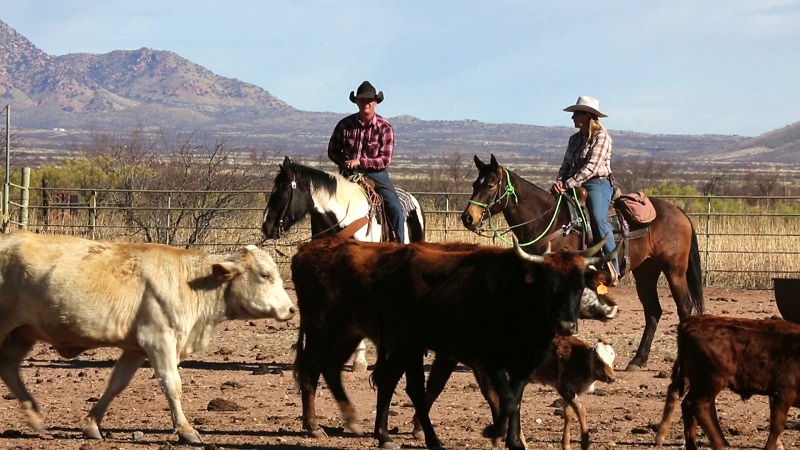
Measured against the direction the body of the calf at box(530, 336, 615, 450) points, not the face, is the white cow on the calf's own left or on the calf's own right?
on the calf's own right

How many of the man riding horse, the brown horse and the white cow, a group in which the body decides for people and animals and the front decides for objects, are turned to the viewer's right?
1

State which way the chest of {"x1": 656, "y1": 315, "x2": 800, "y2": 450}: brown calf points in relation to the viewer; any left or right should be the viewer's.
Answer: facing to the right of the viewer

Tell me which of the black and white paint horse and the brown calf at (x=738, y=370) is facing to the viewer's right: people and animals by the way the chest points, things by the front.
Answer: the brown calf

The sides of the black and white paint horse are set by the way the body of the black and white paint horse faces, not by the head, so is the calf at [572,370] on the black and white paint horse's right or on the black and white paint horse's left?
on the black and white paint horse's left

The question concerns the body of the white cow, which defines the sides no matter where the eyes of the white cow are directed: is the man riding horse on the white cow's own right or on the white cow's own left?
on the white cow's own left

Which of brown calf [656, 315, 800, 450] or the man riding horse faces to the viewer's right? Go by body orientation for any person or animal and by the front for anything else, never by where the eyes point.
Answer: the brown calf

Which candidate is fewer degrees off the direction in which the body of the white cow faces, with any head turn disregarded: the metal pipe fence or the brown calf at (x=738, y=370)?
the brown calf

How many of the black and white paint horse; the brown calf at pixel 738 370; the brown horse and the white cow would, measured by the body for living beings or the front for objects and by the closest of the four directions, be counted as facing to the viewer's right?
2

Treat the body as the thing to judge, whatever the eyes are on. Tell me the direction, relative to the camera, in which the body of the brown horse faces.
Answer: to the viewer's left

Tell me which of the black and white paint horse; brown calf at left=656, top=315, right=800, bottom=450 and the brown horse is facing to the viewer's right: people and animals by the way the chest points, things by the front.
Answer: the brown calf

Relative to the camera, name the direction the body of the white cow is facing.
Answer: to the viewer's right

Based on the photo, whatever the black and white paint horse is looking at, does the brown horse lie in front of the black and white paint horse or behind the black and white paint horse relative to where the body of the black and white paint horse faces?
behind

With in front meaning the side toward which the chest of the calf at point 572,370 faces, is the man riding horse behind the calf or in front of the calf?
behind

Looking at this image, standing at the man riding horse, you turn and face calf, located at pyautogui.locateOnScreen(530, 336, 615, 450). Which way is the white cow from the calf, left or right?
right

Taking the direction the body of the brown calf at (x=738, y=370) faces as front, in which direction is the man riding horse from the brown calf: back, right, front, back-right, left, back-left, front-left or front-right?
back-left

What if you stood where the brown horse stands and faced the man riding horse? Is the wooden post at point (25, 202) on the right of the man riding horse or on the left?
right
